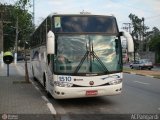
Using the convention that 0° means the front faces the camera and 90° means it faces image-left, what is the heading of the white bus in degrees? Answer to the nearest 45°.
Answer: approximately 0°
